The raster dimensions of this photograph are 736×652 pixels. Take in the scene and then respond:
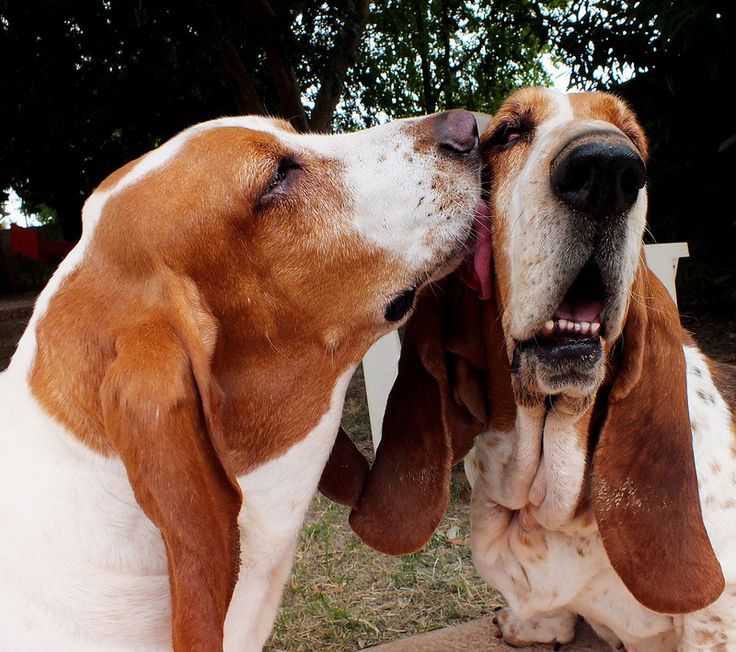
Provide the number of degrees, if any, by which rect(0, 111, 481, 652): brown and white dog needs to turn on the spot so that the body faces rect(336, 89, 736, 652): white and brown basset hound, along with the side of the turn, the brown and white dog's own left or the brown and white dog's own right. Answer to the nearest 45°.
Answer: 0° — it already faces it

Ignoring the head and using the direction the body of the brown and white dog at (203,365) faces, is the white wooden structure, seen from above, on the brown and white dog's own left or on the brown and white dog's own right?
on the brown and white dog's own left

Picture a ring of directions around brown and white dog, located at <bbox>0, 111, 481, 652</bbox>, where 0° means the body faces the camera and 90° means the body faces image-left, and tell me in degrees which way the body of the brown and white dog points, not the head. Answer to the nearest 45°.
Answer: approximately 270°

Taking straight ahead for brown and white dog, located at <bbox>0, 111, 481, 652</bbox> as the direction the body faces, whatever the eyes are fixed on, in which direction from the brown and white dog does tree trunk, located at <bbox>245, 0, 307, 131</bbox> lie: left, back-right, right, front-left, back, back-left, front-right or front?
left

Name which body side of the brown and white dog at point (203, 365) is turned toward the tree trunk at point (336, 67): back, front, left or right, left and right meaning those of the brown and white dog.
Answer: left

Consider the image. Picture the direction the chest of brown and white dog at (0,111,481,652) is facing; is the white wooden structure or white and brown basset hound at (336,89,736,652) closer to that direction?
the white and brown basset hound
